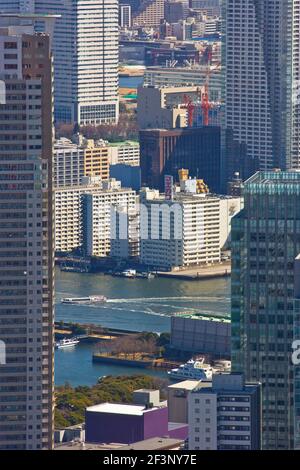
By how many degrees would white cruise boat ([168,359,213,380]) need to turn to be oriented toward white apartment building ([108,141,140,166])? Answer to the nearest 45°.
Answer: approximately 90° to its right

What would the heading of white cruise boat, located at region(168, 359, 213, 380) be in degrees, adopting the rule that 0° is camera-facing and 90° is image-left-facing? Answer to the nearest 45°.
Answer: approximately 90°

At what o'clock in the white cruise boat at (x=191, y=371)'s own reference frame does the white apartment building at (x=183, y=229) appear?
The white apartment building is roughly at 3 o'clock from the white cruise boat.

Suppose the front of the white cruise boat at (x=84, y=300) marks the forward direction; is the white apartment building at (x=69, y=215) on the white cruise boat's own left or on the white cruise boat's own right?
on the white cruise boat's own right

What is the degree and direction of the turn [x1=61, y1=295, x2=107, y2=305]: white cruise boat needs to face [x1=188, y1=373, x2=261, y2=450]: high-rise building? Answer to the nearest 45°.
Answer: approximately 90° to its left

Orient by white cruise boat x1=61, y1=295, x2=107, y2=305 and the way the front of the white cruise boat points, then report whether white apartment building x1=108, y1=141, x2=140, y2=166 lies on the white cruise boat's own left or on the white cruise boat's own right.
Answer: on the white cruise boat's own right

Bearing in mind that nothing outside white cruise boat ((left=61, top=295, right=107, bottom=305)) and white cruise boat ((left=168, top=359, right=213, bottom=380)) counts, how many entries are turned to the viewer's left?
2

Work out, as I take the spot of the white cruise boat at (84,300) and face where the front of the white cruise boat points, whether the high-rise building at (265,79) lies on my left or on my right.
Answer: on my right

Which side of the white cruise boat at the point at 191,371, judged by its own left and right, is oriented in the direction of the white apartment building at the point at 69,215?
right

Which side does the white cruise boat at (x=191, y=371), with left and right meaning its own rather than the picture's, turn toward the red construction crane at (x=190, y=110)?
right

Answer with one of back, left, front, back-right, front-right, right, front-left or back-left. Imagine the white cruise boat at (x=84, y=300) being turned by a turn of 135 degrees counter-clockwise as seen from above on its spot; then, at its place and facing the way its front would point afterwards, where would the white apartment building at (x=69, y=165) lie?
back-left

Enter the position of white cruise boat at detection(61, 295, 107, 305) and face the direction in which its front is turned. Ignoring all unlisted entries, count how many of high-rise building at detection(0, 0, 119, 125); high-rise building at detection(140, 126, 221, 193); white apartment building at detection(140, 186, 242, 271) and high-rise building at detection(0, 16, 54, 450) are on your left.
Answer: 1

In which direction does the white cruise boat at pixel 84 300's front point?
to the viewer's left

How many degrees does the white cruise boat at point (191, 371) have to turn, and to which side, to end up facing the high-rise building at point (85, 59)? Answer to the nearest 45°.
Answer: approximately 90° to its right
